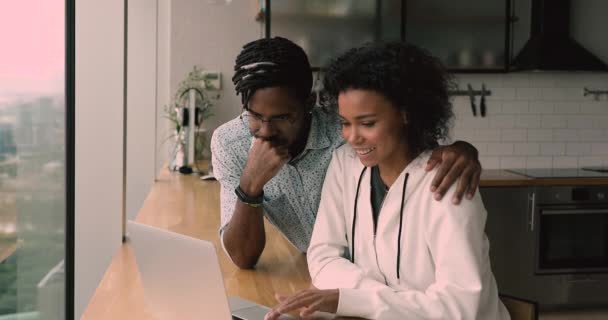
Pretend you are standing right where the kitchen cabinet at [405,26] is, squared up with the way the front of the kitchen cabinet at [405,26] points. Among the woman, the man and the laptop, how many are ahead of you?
3

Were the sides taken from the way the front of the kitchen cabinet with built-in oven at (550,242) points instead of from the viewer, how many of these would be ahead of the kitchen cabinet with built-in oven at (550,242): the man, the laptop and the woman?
3

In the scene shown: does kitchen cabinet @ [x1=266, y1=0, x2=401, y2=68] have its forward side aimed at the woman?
yes

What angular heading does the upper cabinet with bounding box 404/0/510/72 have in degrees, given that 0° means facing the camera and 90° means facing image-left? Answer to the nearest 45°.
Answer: approximately 0°
